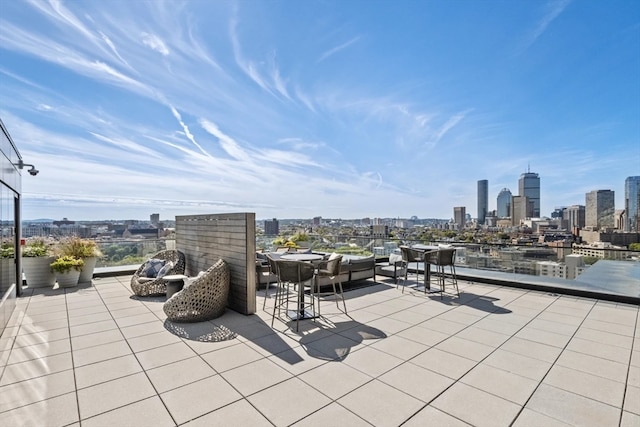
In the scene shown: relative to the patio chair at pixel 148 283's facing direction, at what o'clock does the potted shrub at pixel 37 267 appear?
The potted shrub is roughly at 3 o'clock from the patio chair.

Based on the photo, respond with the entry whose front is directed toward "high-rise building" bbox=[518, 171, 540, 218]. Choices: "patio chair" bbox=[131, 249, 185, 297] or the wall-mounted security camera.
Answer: the wall-mounted security camera

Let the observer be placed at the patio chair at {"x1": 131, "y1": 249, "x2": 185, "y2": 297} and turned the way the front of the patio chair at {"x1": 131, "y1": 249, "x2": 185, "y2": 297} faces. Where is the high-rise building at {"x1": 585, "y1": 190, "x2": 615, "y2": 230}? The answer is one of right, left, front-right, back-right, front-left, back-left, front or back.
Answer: back-left

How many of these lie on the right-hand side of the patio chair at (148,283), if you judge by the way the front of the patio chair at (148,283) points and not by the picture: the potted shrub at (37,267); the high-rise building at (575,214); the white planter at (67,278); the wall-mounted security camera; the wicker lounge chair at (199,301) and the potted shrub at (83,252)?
4

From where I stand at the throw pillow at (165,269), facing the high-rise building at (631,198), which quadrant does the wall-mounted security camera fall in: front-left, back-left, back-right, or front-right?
back-left

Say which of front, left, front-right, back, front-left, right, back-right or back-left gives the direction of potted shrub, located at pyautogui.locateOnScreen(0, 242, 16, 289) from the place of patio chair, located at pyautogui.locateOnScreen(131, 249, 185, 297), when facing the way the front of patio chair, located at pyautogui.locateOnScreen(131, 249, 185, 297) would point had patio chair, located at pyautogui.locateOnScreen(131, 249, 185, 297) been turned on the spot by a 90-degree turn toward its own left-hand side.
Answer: back-right

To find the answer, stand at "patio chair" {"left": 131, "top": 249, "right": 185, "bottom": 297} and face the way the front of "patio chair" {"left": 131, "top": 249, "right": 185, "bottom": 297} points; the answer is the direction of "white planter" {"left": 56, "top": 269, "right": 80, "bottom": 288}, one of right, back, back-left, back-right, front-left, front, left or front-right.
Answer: right

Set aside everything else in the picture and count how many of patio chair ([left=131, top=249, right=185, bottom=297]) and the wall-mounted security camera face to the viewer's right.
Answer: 1

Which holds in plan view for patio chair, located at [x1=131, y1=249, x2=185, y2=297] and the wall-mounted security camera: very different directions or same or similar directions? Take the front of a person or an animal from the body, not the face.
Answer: very different directions

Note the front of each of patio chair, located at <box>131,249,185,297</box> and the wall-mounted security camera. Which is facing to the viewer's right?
the wall-mounted security camera

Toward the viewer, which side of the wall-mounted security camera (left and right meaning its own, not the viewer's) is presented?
right

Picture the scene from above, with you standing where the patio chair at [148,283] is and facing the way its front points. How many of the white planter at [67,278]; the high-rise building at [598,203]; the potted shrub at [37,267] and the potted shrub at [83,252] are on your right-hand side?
3

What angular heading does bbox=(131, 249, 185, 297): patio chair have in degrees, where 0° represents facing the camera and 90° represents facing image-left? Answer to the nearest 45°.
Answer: approximately 45°

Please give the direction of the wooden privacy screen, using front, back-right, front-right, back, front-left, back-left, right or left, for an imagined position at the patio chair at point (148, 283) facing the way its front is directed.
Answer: left

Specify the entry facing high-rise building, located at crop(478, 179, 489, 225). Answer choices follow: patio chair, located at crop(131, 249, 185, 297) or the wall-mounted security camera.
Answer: the wall-mounted security camera
